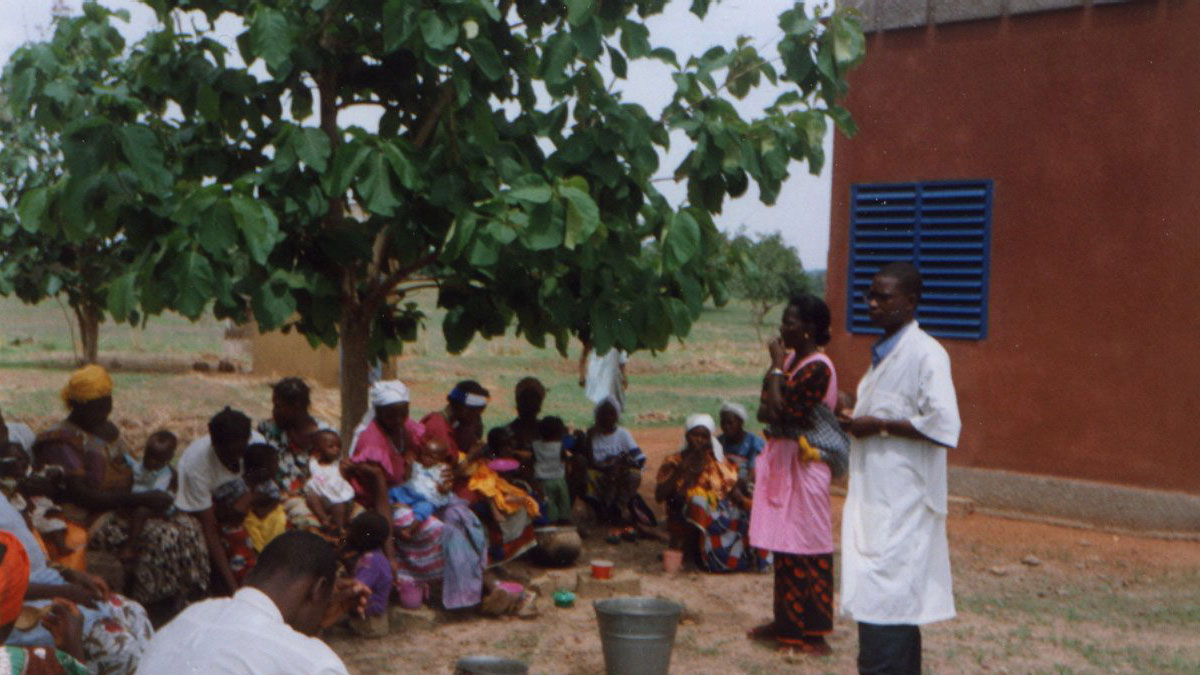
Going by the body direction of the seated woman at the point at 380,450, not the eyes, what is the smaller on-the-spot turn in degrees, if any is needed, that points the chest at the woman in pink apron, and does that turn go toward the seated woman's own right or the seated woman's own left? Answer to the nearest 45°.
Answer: approximately 45° to the seated woman's own left

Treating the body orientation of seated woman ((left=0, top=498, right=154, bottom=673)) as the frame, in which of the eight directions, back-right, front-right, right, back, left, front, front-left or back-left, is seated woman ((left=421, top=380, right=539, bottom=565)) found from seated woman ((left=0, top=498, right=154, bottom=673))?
front-left

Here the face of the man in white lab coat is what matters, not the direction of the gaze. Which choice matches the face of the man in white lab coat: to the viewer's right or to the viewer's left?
to the viewer's left

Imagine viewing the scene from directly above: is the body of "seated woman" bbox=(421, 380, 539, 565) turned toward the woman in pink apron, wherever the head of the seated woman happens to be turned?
yes

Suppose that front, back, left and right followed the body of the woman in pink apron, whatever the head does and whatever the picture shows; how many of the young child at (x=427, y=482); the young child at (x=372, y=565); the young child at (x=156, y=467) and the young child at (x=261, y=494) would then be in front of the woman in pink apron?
4

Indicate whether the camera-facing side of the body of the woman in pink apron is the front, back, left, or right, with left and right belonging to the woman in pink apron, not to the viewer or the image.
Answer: left

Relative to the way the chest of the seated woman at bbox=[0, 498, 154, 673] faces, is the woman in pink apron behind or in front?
in front

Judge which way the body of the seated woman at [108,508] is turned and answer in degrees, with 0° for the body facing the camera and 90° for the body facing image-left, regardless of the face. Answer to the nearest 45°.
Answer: approximately 315°
